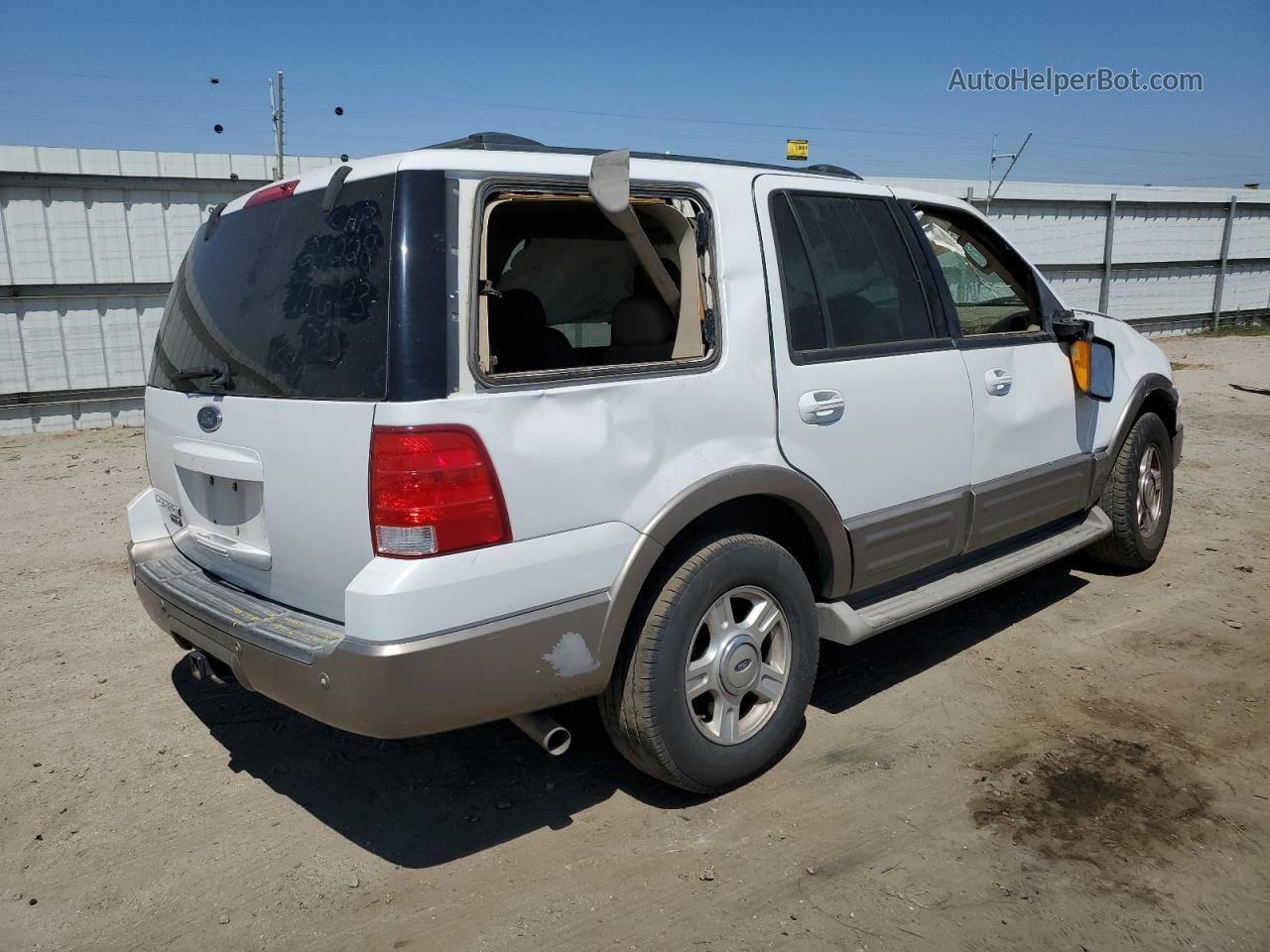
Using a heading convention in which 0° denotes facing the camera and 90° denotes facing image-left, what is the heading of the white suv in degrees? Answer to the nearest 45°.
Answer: approximately 225°

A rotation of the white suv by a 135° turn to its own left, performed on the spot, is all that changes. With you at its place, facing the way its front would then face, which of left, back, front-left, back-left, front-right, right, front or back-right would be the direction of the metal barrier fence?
front-right
